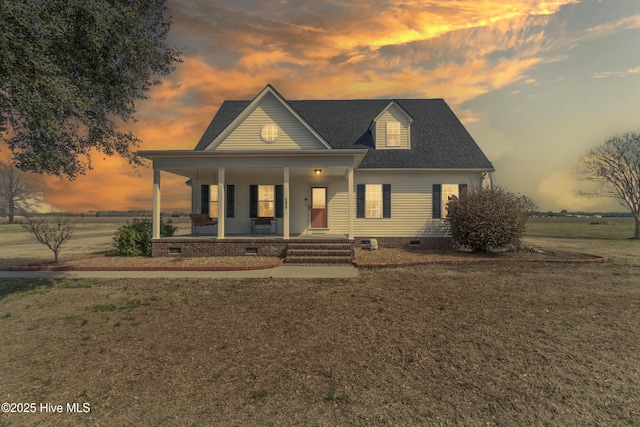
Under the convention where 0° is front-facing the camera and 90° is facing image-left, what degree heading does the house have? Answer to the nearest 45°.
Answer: approximately 0°

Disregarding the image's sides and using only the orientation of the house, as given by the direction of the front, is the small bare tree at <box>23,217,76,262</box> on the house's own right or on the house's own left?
on the house's own right

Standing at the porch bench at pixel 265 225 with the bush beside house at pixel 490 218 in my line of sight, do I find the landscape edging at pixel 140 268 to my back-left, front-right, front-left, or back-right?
back-right

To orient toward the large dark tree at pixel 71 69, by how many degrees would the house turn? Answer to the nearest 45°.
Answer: approximately 45° to its right

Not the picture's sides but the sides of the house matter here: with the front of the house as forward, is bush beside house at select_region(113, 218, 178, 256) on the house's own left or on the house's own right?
on the house's own right

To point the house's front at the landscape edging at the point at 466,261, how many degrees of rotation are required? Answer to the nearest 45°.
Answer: approximately 45° to its left

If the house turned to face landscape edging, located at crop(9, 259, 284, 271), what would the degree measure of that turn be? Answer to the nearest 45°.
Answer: approximately 45° to its right
